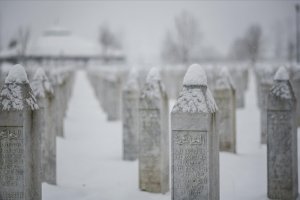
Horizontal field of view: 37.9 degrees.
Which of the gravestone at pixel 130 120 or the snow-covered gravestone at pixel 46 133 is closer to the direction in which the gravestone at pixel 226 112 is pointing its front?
the snow-covered gravestone

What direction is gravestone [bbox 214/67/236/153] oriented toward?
toward the camera

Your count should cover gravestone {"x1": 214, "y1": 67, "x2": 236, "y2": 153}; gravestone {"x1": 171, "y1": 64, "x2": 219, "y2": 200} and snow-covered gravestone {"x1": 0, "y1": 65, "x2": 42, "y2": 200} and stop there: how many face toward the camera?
3

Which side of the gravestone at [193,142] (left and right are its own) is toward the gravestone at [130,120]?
back

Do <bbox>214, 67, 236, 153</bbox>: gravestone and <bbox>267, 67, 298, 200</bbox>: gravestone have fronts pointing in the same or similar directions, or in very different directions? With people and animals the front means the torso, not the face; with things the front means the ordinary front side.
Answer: same or similar directions

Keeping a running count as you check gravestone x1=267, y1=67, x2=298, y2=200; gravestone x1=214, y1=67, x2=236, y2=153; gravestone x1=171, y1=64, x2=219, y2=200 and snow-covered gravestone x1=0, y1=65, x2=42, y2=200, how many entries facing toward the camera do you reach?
4

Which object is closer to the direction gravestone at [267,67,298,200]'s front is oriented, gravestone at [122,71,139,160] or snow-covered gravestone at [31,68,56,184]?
the snow-covered gravestone

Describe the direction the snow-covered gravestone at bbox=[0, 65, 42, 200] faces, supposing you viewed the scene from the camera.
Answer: facing the viewer

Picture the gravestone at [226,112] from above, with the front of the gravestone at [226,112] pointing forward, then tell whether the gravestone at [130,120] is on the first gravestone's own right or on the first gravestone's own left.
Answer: on the first gravestone's own right

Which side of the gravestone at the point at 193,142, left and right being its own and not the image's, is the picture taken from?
front

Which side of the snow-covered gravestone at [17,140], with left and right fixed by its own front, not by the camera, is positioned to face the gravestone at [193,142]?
left

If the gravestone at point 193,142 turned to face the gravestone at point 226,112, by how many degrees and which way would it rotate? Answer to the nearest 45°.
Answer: approximately 180°
